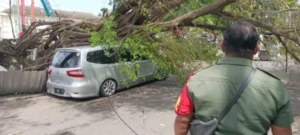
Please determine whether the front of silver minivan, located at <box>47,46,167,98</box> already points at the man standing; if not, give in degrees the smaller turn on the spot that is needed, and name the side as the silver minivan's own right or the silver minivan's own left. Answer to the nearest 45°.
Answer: approximately 135° to the silver minivan's own right

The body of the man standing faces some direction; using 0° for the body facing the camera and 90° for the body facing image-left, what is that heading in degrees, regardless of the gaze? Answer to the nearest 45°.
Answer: approximately 180°

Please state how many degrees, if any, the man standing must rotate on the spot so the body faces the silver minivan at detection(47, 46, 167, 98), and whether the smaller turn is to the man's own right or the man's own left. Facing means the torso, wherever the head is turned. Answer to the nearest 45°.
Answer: approximately 45° to the man's own left

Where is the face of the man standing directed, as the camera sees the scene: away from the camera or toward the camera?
away from the camera

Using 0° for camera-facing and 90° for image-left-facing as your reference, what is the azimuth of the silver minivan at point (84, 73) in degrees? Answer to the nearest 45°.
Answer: approximately 225°
